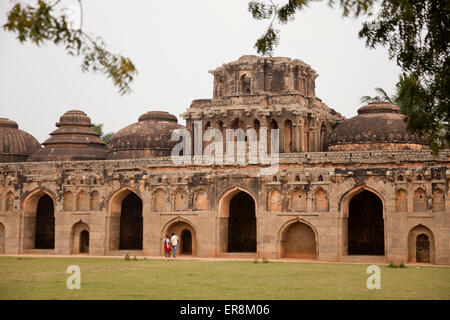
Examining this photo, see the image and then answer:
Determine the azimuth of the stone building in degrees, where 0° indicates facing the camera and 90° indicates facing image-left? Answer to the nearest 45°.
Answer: approximately 0°
